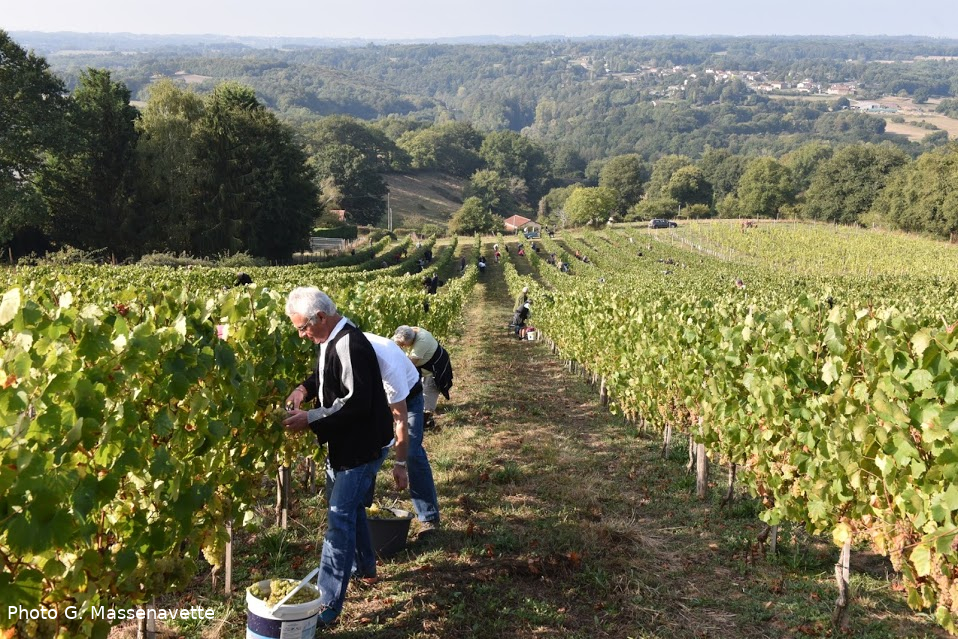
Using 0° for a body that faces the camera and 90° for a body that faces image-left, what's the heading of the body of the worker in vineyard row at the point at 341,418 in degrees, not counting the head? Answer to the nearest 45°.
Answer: approximately 90°

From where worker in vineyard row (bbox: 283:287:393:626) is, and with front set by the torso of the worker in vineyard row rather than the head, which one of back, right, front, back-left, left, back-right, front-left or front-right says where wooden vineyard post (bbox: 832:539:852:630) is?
back

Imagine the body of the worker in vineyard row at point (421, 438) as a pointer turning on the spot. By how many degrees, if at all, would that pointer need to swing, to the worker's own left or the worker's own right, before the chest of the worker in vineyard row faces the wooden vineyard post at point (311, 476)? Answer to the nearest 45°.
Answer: approximately 45° to the worker's own right

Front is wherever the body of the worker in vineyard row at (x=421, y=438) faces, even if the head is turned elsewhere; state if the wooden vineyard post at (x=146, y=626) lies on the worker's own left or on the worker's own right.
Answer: on the worker's own left

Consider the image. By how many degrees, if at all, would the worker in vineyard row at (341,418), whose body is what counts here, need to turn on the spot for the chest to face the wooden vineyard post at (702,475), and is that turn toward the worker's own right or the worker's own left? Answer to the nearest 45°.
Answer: approximately 135° to the worker's own right

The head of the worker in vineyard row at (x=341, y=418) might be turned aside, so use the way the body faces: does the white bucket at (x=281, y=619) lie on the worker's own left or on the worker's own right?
on the worker's own left

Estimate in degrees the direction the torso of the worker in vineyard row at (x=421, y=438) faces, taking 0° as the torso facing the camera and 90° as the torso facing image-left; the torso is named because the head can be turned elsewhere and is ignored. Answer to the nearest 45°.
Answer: approximately 90°

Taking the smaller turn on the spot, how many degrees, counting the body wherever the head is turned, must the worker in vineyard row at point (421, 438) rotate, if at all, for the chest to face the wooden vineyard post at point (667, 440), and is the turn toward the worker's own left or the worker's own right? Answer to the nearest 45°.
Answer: approximately 135° to the worker's own right

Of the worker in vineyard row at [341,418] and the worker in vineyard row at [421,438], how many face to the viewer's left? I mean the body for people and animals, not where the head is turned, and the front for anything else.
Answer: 2
